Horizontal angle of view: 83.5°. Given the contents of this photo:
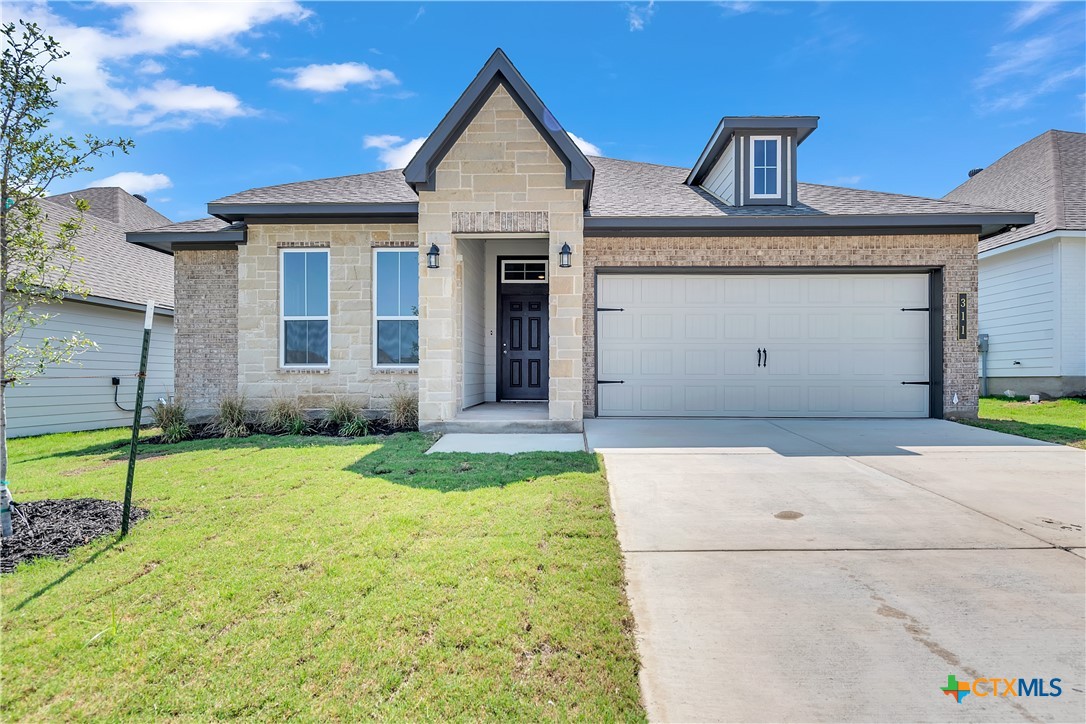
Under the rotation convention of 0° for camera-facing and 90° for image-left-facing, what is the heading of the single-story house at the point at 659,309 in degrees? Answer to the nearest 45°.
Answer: approximately 0°

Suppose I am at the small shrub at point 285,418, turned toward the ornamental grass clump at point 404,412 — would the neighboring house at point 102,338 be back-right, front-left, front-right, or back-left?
back-left

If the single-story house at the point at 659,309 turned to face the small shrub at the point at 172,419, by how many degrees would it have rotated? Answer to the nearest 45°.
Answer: approximately 90° to its right

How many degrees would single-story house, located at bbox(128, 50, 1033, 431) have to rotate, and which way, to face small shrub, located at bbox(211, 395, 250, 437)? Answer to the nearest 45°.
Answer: approximately 90° to its right

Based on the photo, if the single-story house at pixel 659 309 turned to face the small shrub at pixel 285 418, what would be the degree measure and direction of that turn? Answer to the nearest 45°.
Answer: approximately 90° to its right

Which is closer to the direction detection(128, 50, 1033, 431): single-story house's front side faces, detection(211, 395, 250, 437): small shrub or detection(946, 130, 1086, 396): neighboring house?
the small shrub

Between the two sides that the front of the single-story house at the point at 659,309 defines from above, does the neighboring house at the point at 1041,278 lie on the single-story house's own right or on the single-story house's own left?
on the single-story house's own left
